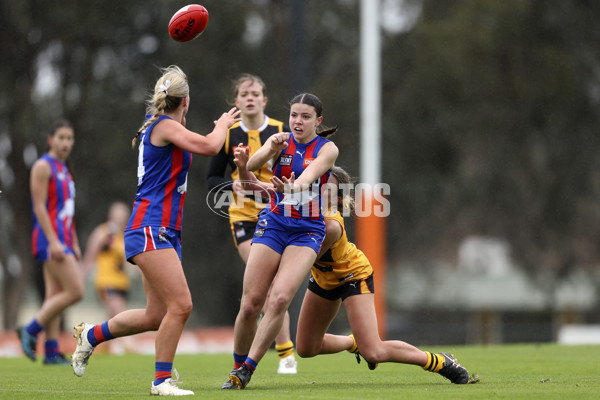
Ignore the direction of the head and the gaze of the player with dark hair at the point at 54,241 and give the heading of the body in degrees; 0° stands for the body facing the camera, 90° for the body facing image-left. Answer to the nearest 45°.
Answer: approximately 315°

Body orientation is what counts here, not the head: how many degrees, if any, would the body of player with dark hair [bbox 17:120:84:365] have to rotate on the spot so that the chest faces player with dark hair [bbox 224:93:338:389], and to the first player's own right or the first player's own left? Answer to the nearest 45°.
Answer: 0° — they already face them

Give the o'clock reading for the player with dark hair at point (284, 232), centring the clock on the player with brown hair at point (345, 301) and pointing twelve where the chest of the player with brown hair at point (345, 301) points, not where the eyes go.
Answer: the player with dark hair at point (284, 232) is roughly at 12 o'clock from the player with brown hair at point (345, 301).

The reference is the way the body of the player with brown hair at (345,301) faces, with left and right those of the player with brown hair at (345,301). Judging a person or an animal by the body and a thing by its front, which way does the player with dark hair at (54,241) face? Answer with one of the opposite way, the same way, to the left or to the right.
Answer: to the left

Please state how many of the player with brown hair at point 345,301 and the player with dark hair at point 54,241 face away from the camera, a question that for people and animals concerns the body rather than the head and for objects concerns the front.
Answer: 0

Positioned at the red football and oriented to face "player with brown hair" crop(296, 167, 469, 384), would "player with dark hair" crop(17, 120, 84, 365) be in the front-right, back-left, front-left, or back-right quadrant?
back-left

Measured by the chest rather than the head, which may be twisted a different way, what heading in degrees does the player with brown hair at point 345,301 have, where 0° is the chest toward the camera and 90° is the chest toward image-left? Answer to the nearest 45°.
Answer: approximately 45°
